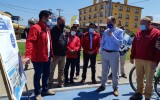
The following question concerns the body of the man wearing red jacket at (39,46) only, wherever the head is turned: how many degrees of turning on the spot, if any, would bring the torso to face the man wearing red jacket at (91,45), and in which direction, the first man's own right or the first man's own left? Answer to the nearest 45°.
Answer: approximately 90° to the first man's own left

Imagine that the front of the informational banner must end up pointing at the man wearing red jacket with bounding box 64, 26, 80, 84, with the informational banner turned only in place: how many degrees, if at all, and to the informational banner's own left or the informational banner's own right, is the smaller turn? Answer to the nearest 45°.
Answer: approximately 90° to the informational banner's own left

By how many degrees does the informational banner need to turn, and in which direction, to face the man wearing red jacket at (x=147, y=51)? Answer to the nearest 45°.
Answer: approximately 45° to its left

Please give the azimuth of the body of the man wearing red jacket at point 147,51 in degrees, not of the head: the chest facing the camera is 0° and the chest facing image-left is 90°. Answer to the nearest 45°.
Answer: approximately 45°

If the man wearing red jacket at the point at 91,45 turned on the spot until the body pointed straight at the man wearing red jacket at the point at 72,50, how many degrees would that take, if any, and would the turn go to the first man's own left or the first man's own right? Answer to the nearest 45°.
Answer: approximately 90° to the first man's own right

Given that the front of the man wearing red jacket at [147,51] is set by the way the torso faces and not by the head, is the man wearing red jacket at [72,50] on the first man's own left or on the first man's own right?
on the first man's own right

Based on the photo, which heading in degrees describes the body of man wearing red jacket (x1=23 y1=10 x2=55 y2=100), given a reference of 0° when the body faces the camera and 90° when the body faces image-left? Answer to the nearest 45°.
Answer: approximately 315°
